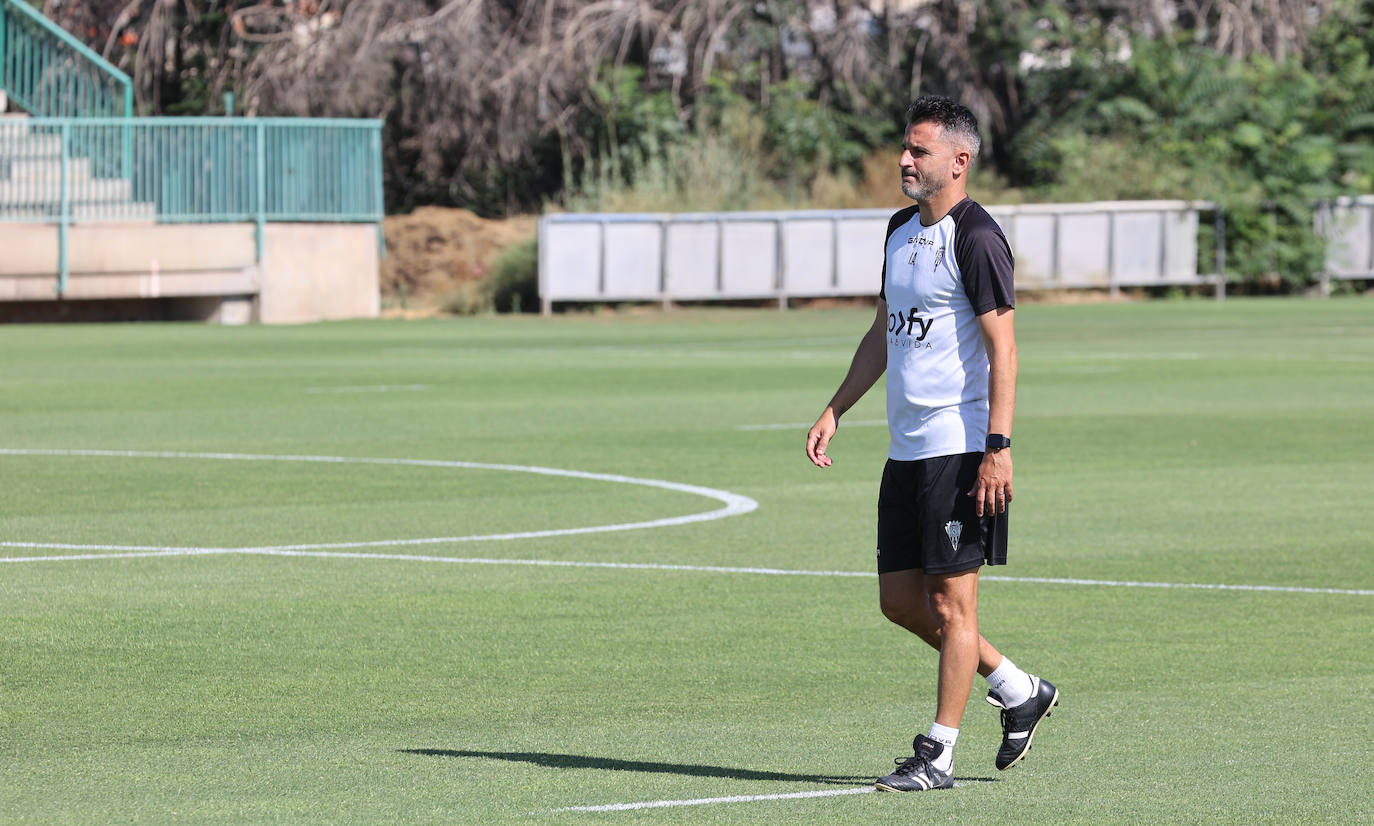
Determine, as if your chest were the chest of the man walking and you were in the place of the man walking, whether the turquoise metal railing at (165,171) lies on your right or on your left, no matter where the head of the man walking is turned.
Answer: on your right

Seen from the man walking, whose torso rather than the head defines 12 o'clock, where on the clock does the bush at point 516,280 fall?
The bush is roughly at 4 o'clock from the man walking.

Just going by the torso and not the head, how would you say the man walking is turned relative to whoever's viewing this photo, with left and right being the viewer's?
facing the viewer and to the left of the viewer

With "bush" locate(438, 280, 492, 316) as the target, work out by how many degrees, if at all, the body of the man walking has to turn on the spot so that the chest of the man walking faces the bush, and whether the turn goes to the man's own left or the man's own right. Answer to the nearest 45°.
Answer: approximately 135° to the man's own right

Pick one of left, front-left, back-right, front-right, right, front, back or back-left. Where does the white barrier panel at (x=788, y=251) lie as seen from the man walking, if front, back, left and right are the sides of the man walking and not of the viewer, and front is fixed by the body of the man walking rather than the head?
back-right

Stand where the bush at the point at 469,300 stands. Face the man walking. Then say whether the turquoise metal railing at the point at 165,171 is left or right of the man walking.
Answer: right

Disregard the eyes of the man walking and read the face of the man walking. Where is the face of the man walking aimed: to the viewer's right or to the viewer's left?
to the viewer's left

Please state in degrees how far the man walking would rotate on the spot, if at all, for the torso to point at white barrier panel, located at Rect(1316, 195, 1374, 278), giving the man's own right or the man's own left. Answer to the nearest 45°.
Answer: approximately 135° to the man's own right

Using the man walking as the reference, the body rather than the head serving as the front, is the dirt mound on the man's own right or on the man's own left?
on the man's own right

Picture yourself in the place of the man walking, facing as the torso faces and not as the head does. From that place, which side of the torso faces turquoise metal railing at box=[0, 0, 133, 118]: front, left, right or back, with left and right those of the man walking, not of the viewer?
right
